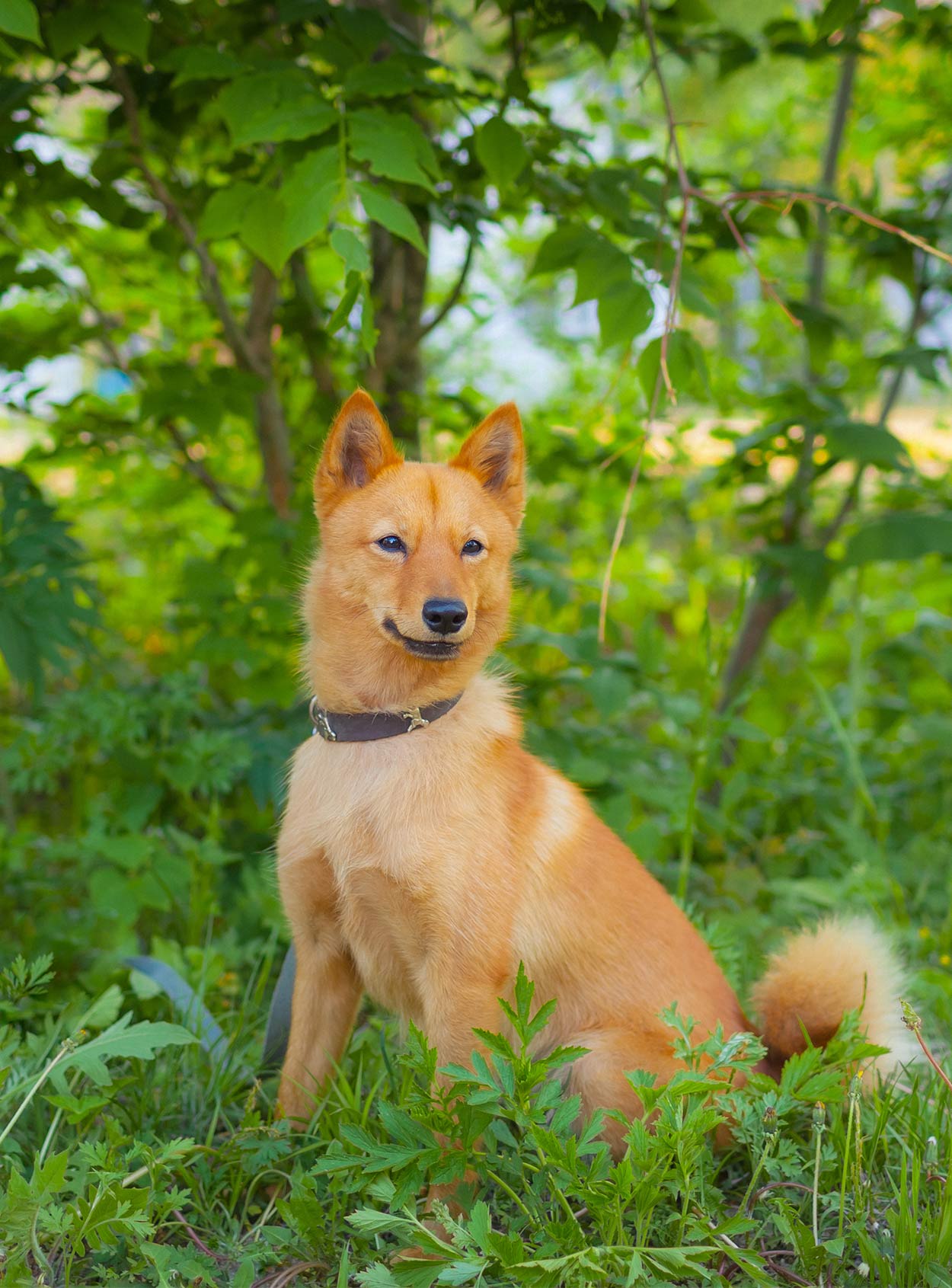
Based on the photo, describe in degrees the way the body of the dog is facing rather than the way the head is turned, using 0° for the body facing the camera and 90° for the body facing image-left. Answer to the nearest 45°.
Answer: approximately 45°

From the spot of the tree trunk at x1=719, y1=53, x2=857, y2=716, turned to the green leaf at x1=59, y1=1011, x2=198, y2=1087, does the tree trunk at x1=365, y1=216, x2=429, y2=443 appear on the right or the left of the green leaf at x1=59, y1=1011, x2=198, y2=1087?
right

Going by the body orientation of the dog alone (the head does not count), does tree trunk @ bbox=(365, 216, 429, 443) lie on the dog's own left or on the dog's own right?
on the dog's own right
